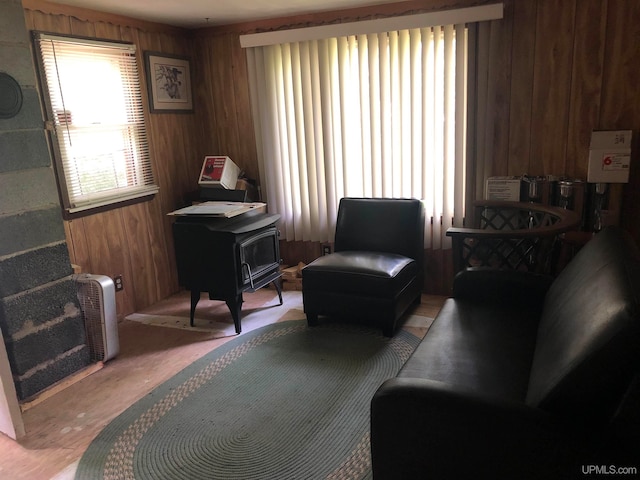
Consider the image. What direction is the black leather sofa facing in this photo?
to the viewer's left

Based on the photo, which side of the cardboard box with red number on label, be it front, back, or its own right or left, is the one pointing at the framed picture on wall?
right

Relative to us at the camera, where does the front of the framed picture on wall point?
facing the viewer and to the right of the viewer

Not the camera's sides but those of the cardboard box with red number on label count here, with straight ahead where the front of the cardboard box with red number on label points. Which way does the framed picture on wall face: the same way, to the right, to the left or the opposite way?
to the left

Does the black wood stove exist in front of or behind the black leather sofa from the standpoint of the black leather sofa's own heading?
in front

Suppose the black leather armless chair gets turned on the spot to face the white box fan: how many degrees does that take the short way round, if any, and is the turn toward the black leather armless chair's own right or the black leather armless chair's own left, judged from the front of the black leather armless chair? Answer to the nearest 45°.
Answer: approximately 45° to the black leather armless chair's own right

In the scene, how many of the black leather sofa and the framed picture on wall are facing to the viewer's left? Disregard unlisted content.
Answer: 1

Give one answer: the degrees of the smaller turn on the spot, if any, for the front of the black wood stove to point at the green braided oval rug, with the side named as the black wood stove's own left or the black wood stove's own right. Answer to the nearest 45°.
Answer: approximately 45° to the black wood stove's own right
